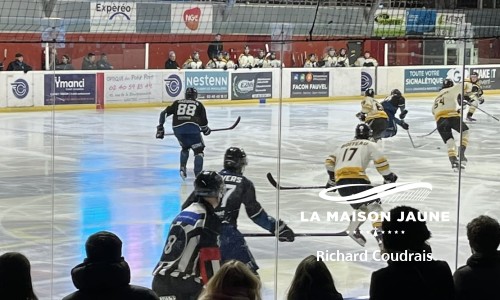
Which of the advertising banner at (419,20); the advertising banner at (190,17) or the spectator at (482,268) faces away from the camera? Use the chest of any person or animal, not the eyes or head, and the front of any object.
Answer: the spectator

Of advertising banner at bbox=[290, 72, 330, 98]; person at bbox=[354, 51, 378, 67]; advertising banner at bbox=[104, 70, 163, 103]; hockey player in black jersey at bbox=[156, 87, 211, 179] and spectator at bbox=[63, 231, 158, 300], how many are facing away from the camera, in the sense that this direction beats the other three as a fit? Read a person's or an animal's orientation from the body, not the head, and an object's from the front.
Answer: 2

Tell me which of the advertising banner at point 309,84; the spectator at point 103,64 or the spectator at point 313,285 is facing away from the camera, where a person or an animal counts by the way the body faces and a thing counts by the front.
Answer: the spectator at point 313,285

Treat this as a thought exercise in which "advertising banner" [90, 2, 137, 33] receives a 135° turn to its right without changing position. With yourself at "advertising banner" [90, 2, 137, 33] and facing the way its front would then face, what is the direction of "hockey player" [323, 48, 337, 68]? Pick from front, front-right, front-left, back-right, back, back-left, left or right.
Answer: back-right

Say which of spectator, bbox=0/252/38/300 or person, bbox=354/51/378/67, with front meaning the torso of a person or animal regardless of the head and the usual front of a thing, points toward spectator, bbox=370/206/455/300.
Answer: person, bbox=354/51/378/67

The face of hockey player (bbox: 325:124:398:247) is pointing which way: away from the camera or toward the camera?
away from the camera

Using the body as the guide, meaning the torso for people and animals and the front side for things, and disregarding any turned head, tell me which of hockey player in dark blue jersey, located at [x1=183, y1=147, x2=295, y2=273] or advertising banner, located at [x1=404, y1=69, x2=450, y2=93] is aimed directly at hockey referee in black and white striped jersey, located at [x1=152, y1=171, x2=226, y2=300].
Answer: the advertising banner

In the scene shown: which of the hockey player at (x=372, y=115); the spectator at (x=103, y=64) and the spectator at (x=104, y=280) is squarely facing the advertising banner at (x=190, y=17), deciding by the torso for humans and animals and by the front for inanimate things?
the spectator at (x=104, y=280)

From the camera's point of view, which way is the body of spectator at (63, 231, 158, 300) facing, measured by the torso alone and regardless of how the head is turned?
away from the camera

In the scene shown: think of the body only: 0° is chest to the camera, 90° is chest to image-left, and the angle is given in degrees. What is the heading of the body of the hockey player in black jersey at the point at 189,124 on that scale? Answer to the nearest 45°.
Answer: approximately 180°

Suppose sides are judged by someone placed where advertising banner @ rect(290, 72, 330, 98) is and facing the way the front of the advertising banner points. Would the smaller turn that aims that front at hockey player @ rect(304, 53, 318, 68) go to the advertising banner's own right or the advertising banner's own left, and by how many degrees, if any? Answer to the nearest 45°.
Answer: approximately 180°

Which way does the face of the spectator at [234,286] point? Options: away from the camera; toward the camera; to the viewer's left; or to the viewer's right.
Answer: away from the camera
